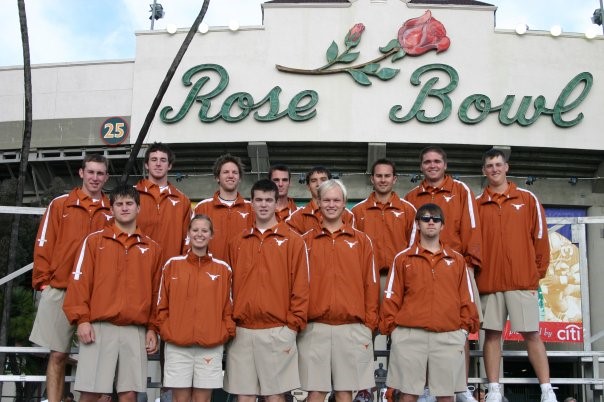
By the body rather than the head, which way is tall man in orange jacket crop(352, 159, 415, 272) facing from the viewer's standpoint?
toward the camera

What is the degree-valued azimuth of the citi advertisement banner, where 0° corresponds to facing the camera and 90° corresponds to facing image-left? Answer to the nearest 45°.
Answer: approximately 0°

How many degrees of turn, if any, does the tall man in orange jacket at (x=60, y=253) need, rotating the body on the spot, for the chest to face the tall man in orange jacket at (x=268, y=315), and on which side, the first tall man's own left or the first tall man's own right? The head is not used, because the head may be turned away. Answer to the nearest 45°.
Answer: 0° — they already face them

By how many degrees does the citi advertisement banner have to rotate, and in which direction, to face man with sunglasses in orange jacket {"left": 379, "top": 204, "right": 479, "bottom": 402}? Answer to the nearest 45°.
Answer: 0° — it already faces them

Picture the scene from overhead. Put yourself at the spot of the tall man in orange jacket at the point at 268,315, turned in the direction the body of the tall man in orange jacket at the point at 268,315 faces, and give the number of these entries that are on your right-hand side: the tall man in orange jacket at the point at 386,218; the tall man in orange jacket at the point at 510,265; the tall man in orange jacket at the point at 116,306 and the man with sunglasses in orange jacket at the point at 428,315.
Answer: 1

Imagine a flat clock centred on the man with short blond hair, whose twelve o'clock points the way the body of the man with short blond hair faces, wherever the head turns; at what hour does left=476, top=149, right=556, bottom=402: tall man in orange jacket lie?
The tall man in orange jacket is roughly at 8 o'clock from the man with short blond hair.

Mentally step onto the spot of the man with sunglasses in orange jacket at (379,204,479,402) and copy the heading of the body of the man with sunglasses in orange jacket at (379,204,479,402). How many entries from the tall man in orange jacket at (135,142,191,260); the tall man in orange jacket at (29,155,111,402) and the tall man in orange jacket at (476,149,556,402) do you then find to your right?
2

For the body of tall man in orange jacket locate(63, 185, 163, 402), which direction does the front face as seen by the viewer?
toward the camera

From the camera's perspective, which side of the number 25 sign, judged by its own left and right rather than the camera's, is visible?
front

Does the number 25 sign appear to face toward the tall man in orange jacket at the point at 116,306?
yes

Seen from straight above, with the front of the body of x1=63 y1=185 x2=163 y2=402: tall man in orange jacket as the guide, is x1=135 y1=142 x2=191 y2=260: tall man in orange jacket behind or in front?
behind
